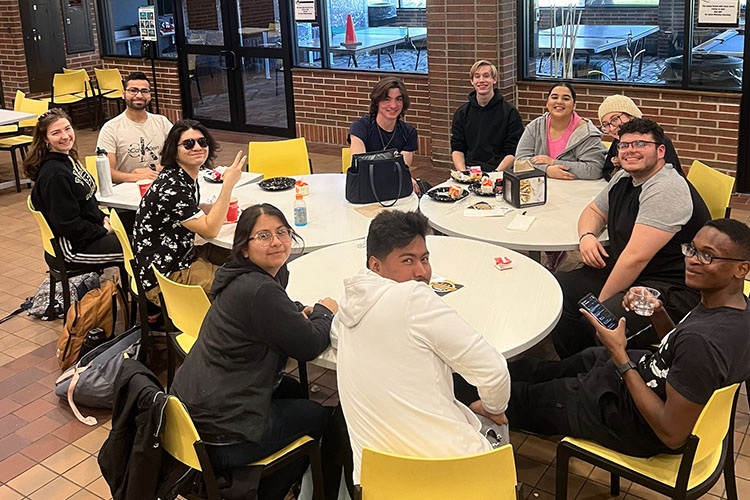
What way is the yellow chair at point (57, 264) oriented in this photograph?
to the viewer's right

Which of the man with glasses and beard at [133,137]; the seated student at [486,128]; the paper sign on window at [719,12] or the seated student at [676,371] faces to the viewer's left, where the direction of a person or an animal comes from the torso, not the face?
the seated student at [676,371]

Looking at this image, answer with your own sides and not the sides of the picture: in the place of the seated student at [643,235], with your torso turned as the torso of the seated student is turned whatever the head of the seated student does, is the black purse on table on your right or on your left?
on your right

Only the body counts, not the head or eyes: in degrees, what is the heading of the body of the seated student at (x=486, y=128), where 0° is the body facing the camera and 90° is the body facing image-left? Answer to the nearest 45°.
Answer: approximately 0°

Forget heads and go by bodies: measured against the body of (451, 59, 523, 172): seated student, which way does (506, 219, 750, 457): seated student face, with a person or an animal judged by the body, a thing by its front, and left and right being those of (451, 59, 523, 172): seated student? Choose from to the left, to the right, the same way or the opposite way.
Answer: to the right

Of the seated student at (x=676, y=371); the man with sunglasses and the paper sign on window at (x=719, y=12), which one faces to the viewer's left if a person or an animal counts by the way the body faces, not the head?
the seated student

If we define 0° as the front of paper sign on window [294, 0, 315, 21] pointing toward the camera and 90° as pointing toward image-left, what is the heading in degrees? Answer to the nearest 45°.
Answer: approximately 0°

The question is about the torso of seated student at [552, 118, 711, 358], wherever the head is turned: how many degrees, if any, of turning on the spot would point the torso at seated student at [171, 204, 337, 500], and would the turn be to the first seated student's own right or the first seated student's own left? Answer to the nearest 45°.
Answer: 0° — they already face them

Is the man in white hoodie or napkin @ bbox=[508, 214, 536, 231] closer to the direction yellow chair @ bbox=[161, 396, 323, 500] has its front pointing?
the napkin
